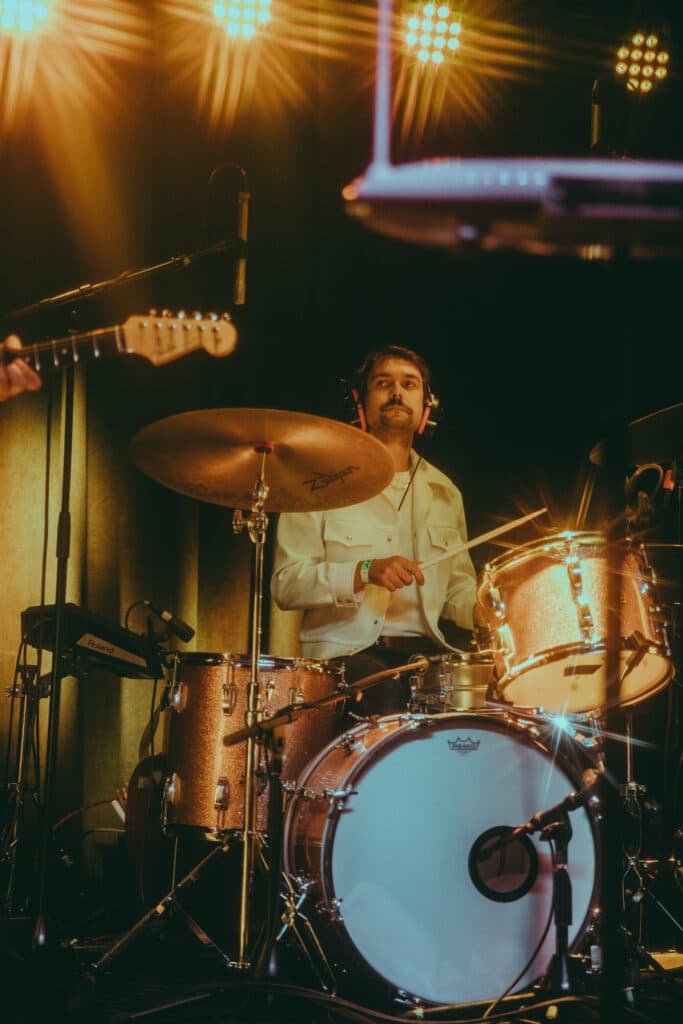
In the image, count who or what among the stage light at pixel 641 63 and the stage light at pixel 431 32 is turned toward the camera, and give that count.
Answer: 2

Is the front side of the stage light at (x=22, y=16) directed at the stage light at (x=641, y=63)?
no

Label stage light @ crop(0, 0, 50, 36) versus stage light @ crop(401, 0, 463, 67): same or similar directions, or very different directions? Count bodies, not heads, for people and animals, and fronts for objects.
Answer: same or similar directions

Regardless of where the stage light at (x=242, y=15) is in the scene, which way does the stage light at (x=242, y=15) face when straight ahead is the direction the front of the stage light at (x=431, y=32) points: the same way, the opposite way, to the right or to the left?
the same way

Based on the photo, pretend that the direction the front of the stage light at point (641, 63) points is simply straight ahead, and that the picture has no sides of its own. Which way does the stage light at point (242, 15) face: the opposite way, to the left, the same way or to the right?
the same way

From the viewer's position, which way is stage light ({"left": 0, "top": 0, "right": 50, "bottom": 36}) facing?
facing the viewer

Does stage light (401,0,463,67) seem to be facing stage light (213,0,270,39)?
no

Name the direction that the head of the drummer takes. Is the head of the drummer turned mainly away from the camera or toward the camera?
toward the camera

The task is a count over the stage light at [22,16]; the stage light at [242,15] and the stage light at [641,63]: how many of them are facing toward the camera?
3

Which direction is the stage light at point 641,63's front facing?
toward the camera

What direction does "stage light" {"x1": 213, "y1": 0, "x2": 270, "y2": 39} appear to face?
toward the camera

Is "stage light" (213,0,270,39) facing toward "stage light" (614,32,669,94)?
no

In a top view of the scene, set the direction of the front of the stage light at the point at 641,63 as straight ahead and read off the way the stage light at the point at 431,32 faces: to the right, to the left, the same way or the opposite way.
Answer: the same way

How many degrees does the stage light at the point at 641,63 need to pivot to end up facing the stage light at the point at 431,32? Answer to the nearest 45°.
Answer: approximately 90° to its right
